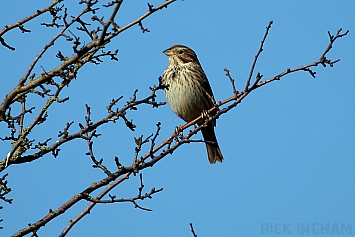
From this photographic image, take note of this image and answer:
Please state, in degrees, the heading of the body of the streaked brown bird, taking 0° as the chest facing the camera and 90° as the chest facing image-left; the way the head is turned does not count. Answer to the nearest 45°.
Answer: approximately 45°
